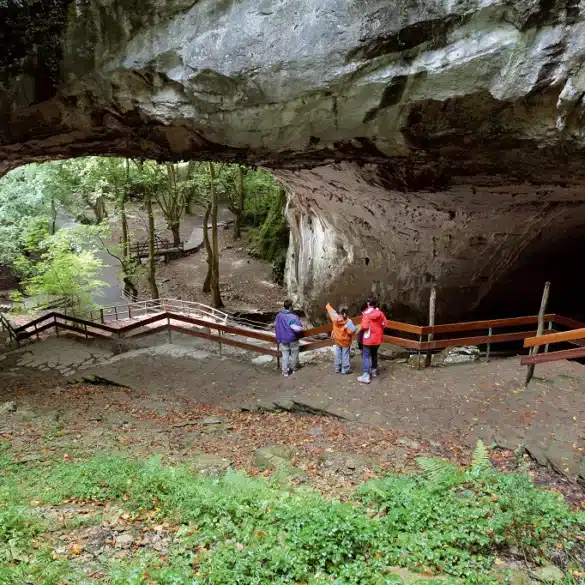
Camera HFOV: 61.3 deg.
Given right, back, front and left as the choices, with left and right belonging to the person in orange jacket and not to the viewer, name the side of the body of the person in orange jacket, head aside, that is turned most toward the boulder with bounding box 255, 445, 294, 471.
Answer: back

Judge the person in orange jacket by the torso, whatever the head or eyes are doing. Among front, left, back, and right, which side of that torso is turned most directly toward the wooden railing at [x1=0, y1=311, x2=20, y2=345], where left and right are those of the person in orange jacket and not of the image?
left

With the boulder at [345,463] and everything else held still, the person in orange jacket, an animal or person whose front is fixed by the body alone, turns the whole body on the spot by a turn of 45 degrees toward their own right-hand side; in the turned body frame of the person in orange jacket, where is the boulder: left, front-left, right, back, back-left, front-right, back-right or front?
back-right

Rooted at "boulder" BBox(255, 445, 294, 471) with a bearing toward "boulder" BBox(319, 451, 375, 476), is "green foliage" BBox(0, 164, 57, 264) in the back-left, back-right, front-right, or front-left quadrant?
back-left

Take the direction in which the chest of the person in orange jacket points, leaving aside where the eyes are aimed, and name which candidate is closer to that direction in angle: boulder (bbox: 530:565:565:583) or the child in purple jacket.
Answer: the child in purple jacket

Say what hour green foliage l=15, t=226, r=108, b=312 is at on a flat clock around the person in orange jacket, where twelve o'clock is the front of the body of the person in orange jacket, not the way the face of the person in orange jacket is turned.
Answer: The green foliage is roughly at 10 o'clock from the person in orange jacket.

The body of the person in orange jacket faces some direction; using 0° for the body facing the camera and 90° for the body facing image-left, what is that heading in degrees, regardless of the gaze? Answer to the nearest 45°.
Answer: approximately 180°
